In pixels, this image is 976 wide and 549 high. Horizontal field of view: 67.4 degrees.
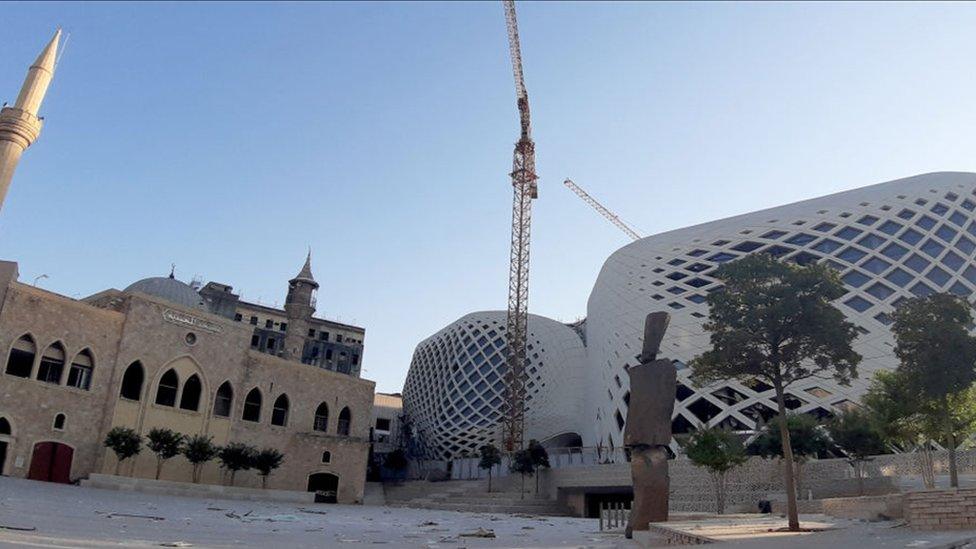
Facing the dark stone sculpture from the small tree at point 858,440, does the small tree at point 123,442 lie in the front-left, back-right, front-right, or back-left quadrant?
front-right

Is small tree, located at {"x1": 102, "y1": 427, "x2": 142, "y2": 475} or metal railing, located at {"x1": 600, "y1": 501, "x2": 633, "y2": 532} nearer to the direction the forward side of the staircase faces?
the metal railing

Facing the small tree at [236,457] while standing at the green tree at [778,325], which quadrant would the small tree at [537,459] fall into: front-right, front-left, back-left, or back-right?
front-right

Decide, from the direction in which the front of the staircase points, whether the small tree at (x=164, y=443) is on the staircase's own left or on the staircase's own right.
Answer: on the staircase's own right

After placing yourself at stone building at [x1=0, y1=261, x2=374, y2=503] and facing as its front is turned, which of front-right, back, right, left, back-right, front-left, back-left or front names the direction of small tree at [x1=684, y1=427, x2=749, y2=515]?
front

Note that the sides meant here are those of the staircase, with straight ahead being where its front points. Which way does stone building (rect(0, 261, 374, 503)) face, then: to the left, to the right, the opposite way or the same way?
to the left

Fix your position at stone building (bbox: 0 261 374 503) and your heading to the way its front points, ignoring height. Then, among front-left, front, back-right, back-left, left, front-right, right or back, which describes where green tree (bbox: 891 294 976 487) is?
front

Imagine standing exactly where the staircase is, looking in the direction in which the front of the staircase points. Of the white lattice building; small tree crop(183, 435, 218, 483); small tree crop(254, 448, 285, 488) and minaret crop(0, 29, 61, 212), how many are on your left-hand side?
1

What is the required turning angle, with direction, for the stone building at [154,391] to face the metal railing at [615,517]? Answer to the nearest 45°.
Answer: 0° — it already faces it

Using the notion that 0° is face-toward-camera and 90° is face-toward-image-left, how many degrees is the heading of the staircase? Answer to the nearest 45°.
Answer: approximately 0°

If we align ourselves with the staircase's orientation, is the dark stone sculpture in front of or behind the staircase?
in front

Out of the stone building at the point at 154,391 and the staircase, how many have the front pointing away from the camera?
0

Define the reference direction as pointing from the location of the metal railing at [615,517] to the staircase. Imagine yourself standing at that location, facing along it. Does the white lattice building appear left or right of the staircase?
right

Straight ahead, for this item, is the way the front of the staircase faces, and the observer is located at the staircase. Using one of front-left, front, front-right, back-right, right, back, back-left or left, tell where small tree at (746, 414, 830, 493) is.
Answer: front-left

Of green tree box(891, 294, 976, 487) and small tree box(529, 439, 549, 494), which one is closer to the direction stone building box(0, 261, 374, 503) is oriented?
the green tree
